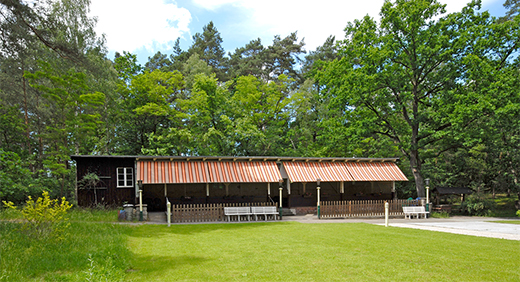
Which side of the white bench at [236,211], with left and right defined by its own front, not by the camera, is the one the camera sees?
front

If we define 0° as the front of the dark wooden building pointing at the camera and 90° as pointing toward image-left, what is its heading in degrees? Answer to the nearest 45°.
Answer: approximately 0°

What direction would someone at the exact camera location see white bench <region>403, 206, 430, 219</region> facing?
facing the viewer and to the right of the viewer

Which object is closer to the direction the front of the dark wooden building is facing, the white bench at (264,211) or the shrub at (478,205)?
the white bench

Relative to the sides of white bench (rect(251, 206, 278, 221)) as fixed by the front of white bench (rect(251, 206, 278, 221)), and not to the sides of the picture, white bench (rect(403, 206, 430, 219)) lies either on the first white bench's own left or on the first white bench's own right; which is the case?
on the first white bench's own left

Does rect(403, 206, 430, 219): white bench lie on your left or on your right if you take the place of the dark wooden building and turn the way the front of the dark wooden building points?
on your left

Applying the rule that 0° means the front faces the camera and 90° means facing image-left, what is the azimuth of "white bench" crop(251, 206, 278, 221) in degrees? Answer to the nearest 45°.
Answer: approximately 0°

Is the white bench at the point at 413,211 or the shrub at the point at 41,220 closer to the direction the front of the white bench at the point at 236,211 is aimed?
the shrub

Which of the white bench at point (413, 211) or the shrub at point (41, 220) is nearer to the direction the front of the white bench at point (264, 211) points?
the shrub
